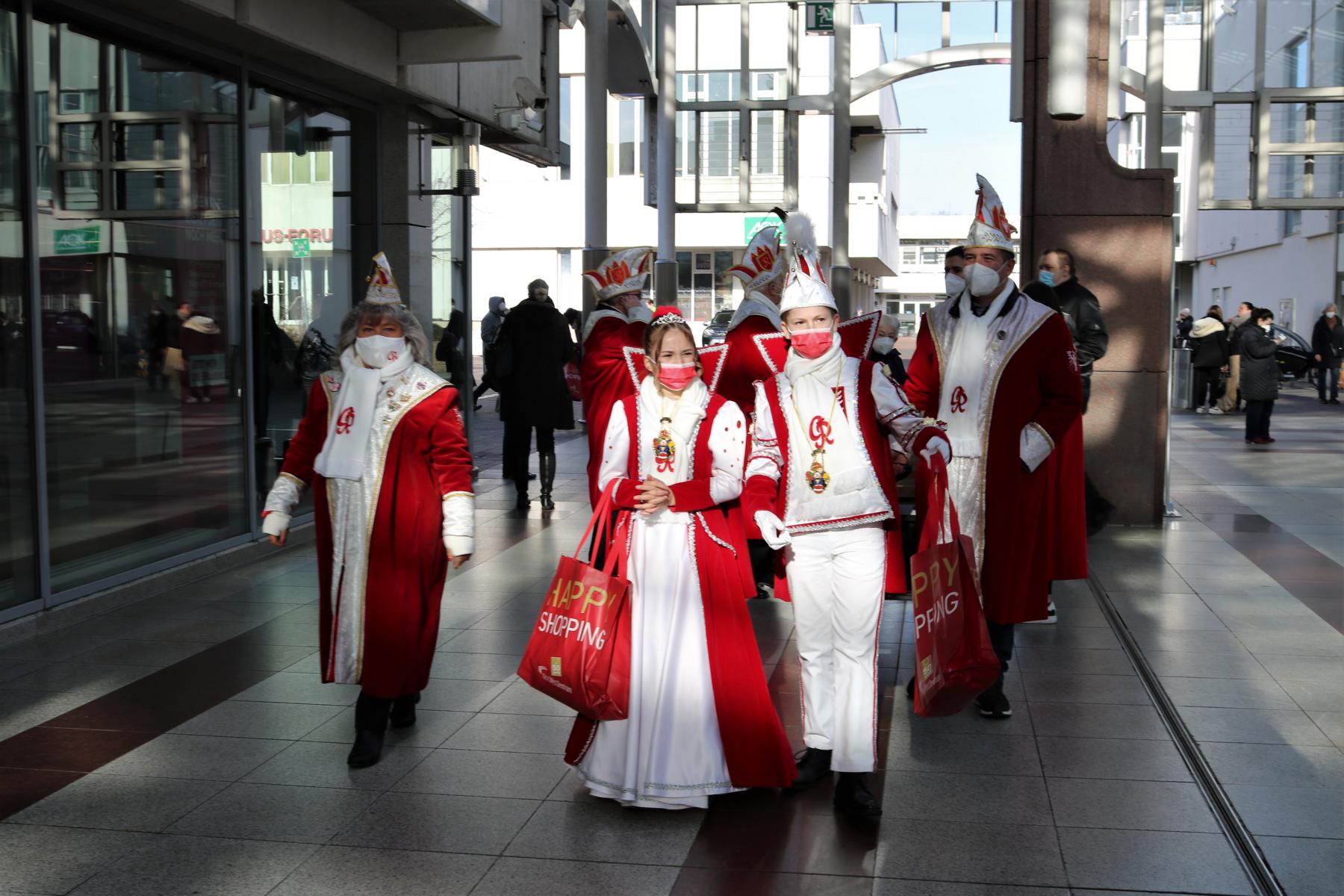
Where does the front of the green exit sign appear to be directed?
toward the camera

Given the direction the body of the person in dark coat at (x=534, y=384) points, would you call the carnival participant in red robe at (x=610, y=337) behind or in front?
behind

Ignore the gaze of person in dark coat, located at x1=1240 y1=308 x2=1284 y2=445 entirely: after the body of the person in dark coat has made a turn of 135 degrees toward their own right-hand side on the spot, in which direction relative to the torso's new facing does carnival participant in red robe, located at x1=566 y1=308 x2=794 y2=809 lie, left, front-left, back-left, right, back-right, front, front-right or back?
front-left

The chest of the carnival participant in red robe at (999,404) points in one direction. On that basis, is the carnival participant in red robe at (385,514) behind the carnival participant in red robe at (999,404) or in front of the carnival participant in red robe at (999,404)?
in front

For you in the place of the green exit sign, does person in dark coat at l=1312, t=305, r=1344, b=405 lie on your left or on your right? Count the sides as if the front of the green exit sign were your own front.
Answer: on your left

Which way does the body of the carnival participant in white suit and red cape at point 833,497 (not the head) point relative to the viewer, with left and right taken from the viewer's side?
facing the viewer

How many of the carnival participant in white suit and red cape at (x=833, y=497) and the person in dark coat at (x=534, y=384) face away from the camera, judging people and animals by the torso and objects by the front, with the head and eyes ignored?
1

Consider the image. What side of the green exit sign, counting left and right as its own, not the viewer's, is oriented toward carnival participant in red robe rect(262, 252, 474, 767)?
front

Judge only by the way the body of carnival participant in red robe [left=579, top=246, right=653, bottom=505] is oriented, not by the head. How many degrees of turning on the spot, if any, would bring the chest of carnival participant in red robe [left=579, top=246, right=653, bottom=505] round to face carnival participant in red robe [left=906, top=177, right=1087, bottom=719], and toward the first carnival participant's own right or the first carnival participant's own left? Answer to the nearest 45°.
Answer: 0° — they already face them

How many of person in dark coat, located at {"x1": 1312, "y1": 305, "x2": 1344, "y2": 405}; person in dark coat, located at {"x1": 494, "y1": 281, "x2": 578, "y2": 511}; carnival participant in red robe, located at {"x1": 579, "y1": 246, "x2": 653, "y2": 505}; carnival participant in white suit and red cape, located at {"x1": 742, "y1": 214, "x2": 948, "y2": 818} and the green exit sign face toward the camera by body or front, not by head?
3

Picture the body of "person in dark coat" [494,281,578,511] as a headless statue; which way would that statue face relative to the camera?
away from the camera

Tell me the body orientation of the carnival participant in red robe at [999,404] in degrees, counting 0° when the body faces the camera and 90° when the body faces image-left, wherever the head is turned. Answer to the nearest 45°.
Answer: approximately 45°
